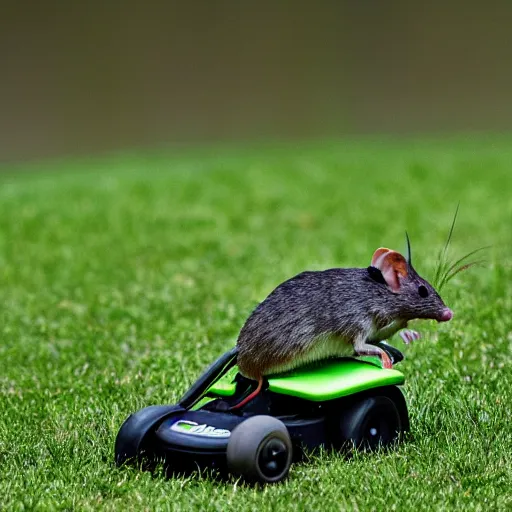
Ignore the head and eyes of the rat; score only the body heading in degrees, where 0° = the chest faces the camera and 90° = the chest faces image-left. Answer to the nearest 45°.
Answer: approximately 270°
